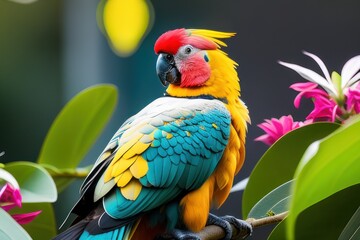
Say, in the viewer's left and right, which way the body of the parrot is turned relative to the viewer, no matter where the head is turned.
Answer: facing to the right of the viewer

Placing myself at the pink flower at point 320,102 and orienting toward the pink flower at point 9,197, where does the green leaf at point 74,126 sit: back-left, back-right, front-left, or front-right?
front-right
